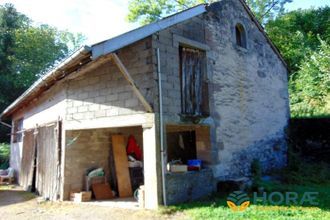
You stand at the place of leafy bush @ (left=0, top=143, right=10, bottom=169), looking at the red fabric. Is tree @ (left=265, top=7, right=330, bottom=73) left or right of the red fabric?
left

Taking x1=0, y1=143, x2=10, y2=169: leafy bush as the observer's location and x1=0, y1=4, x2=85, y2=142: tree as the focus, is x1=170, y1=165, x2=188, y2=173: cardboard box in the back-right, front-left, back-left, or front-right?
back-right

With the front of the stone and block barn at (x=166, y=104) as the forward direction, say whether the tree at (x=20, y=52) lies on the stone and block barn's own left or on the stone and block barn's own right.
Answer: on the stone and block barn's own right

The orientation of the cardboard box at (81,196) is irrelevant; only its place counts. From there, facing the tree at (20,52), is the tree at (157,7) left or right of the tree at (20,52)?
right

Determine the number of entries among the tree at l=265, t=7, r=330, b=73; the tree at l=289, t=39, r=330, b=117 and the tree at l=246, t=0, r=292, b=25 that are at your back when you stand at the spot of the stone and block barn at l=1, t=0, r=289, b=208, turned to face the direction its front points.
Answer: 3

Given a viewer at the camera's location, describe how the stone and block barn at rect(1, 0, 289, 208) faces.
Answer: facing the viewer and to the left of the viewer

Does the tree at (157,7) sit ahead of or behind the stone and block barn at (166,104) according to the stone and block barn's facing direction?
behind

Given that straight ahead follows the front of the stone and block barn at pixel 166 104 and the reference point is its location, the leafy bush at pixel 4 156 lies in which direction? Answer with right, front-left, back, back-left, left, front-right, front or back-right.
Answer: right

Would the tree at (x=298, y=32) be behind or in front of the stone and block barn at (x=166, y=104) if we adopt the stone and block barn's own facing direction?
behind

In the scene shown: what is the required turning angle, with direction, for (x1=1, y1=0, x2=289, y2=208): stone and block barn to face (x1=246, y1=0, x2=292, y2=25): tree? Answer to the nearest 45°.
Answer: approximately 180°

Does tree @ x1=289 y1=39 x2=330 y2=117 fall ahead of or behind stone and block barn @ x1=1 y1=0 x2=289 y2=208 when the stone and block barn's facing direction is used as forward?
behind
